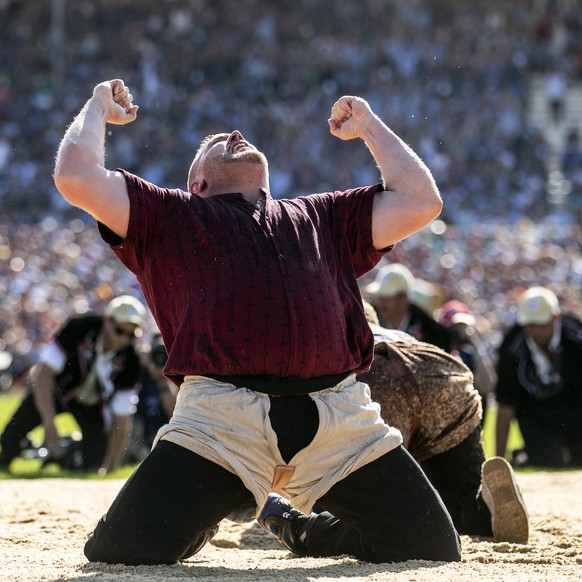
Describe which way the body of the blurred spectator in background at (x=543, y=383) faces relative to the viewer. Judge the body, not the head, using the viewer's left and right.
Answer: facing the viewer

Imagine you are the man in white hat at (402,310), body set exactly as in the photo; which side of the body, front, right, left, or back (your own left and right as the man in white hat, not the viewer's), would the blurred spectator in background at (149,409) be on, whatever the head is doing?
right

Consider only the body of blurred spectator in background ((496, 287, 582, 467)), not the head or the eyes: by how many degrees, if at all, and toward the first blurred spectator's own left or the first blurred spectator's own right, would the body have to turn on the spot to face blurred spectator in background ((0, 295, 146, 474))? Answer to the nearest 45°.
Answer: approximately 90° to the first blurred spectator's own right

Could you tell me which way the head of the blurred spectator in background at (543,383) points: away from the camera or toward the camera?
toward the camera

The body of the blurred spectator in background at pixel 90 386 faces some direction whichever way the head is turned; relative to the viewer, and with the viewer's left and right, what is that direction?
facing the viewer and to the right of the viewer

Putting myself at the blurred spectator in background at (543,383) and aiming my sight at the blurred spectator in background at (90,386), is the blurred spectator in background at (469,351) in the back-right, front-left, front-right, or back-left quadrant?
front-right

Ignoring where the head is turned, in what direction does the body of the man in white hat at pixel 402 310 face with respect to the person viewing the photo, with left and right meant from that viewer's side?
facing the viewer and to the left of the viewer
